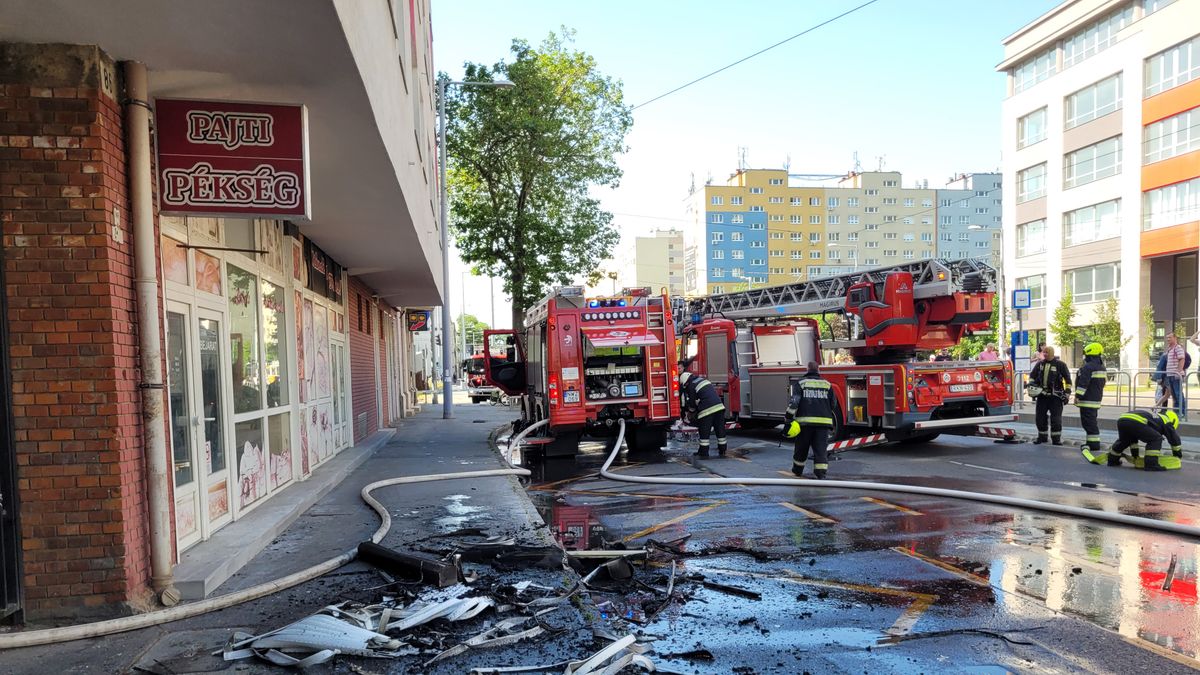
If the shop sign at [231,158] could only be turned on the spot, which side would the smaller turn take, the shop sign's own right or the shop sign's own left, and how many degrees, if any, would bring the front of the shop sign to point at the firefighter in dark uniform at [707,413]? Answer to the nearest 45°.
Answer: approximately 135° to the shop sign's own left

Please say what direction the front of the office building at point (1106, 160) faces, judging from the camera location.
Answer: facing the viewer and to the left of the viewer

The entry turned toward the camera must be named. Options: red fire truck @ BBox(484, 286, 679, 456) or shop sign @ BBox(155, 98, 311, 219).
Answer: the shop sign

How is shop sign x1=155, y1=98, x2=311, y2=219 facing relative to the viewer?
toward the camera

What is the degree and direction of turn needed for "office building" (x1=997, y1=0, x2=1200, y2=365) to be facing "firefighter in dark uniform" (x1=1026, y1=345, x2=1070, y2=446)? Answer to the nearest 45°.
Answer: approximately 45° to its left
